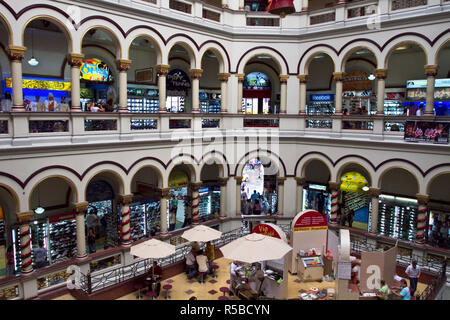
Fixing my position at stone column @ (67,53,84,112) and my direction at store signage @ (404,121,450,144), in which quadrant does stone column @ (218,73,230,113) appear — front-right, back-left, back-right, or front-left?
front-left

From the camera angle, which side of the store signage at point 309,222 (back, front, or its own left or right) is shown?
front

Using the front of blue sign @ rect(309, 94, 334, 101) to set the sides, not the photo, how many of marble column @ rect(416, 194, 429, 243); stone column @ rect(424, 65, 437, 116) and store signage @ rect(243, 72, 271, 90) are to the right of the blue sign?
1

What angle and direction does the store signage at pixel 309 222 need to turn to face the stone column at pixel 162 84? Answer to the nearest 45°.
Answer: approximately 90° to its right

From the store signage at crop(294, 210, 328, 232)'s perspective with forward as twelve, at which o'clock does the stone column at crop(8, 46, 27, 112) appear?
The stone column is roughly at 2 o'clock from the store signage.

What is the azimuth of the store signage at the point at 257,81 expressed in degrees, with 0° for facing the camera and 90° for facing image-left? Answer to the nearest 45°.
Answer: approximately 0°

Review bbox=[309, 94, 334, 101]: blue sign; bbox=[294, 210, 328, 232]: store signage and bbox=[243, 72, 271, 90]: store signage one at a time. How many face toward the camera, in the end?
3

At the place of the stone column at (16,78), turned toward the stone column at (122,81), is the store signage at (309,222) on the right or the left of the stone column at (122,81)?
right

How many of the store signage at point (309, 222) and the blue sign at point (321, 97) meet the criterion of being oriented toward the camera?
2

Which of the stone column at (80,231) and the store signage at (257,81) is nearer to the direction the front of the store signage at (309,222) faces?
the stone column

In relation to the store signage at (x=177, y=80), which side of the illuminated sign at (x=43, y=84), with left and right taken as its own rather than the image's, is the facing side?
left

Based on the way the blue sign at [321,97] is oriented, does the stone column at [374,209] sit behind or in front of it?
in front

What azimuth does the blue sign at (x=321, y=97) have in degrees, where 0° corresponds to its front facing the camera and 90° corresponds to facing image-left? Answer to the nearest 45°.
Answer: approximately 0°
